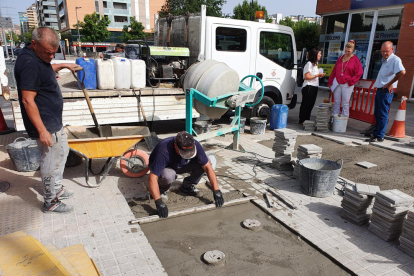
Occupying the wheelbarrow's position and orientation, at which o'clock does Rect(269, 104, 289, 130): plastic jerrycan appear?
The plastic jerrycan is roughly at 11 o'clock from the wheelbarrow.

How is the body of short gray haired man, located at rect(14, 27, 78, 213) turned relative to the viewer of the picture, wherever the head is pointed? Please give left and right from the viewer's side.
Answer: facing to the right of the viewer

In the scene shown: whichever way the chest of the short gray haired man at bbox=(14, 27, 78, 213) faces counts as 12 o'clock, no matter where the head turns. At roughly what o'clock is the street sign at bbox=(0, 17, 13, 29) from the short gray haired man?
The street sign is roughly at 9 o'clock from the short gray haired man.

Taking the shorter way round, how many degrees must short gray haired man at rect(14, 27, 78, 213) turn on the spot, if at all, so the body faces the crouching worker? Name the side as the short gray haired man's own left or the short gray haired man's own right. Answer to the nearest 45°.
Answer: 0° — they already face them

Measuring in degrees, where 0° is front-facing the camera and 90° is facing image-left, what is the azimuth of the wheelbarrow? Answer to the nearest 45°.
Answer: approximately 270°

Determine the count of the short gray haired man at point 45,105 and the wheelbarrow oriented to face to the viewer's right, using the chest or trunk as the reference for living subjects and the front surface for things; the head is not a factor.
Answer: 2

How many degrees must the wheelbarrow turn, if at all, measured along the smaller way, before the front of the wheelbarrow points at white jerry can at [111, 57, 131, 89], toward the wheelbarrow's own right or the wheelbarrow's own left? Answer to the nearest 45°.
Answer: approximately 90° to the wheelbarrow's own left

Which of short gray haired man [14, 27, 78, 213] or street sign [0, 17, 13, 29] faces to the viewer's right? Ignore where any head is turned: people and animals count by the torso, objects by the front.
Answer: the short gray haired man
